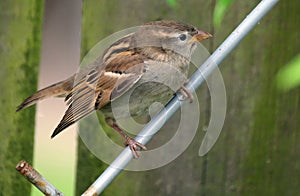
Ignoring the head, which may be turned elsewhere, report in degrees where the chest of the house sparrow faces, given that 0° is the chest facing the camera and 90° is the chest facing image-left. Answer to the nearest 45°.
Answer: approximately 270°
